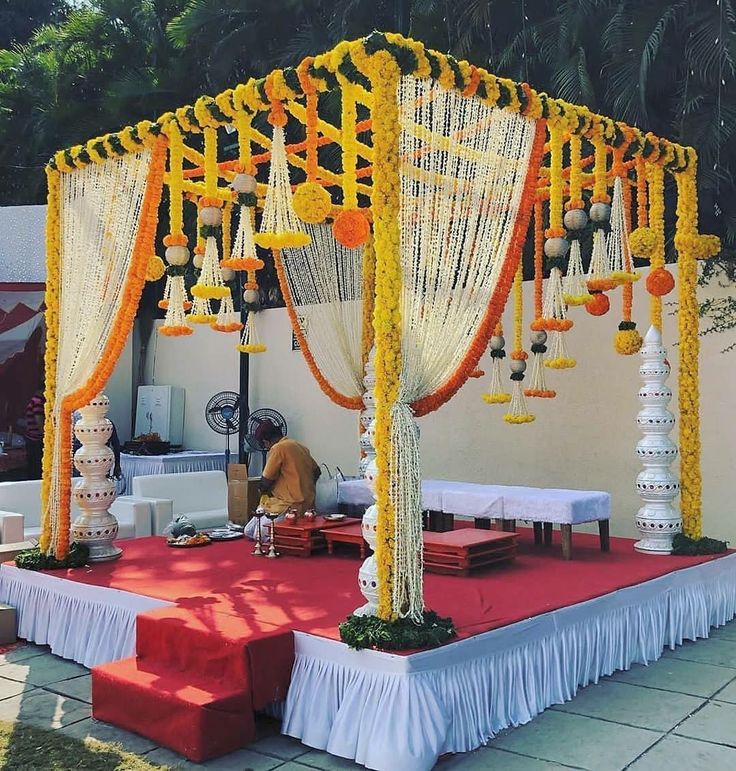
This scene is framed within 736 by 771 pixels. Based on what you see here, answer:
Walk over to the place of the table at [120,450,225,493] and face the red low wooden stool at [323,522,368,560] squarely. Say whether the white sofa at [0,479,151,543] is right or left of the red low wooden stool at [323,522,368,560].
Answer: right

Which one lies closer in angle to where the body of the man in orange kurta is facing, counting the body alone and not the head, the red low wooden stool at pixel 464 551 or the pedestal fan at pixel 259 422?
the pedestal fan

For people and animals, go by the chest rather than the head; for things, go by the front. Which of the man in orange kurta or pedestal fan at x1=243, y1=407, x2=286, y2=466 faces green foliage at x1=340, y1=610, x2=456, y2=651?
the pedestal fan

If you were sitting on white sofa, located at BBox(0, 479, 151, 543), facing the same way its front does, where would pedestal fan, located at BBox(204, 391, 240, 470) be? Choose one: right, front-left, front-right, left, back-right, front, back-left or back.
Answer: back-left

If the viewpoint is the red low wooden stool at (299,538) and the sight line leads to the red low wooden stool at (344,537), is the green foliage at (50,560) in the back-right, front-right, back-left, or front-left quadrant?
back-right

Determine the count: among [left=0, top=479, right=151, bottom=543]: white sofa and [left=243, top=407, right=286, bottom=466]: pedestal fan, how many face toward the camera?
2

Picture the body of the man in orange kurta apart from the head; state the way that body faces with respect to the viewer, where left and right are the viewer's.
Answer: facing away from the viewer and to the left of the viewer

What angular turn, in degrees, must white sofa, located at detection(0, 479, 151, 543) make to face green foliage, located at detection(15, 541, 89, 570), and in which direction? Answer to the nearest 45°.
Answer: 0° — it already faces it

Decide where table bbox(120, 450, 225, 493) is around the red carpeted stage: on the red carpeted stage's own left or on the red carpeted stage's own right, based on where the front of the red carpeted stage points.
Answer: on the red carpeted stage's own right

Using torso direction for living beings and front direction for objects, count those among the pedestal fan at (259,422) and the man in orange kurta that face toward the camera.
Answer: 1
